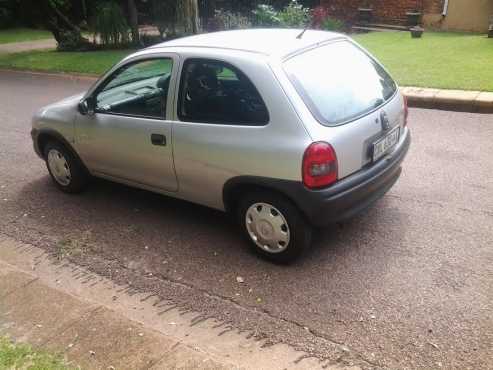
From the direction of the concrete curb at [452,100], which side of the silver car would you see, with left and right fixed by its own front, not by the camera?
right

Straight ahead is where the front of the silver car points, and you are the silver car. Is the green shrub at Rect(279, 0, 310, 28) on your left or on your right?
on your right

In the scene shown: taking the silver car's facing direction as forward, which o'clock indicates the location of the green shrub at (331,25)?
The green shrub is roughly at 2 o'clock from the silver car.

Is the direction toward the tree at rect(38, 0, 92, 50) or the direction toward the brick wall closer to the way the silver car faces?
the tree

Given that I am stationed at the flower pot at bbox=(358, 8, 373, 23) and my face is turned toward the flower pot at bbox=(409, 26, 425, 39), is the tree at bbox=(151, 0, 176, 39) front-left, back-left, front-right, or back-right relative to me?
back-right

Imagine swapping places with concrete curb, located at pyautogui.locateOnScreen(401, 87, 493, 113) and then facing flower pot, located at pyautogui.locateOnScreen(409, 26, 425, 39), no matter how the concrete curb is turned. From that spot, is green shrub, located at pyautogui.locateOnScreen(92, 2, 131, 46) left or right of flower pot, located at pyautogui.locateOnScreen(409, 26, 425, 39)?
left

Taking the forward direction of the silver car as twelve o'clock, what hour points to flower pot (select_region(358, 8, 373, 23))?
The flower pot is roughly at 2 o'clock from the silver car.

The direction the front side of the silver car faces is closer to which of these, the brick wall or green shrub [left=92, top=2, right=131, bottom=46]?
the green shrub

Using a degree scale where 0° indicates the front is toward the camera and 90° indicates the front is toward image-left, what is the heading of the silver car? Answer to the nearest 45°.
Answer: approximately 135°

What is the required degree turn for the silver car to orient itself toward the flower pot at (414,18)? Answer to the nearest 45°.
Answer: approximately 90° to its right

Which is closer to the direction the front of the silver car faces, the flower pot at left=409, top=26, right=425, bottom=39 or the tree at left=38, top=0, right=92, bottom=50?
the tree

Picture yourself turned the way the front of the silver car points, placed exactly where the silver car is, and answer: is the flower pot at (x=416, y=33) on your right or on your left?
on your right

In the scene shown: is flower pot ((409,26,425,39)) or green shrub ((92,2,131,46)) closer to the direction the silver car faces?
the green shrub

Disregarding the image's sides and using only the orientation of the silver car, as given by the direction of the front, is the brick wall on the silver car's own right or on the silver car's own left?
on the silver car's own right

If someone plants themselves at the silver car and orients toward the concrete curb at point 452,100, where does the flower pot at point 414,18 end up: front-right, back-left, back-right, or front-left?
front-left

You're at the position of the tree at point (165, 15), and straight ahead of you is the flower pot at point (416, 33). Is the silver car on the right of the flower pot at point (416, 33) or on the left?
right
